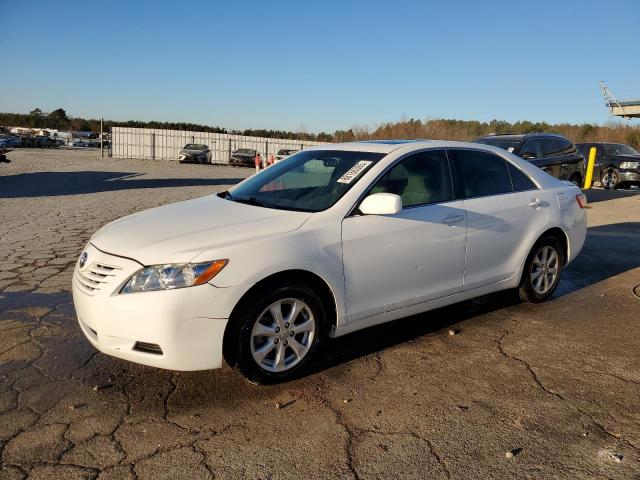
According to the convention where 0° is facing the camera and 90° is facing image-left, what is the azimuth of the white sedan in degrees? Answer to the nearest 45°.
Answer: approximately 45°

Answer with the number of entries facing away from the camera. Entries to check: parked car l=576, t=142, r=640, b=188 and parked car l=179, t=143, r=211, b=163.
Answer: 0

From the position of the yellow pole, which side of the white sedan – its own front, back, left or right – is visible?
back

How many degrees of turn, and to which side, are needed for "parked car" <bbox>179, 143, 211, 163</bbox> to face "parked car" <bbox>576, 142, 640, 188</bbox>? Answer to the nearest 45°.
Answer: approximately 90° to its left

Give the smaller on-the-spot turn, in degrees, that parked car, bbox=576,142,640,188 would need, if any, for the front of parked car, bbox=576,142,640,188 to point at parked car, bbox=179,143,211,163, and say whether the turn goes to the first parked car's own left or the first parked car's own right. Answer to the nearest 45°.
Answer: approximately 135° to the first parked car's own right

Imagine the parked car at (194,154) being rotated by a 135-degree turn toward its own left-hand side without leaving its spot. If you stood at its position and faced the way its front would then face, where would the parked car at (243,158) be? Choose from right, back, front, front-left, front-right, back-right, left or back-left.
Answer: front

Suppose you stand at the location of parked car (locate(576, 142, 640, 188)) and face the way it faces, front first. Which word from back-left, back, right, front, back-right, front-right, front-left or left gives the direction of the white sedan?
front-right

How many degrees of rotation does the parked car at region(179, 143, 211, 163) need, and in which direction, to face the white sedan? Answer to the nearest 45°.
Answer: approximately 45° to its left

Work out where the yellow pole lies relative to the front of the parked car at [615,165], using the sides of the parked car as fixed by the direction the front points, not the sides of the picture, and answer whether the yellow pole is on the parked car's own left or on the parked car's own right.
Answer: on the parked car's own right

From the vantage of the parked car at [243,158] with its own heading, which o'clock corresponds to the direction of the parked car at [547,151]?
the parked car at [547,151] is roughly at 10 o'clock from the parked car at [243,158].

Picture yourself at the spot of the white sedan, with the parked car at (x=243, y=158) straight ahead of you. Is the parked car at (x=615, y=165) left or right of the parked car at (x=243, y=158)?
right

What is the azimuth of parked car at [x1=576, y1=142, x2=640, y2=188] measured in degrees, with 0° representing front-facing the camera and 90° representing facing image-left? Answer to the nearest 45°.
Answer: approximately 315°

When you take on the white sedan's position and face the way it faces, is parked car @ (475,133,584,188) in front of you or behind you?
behind
